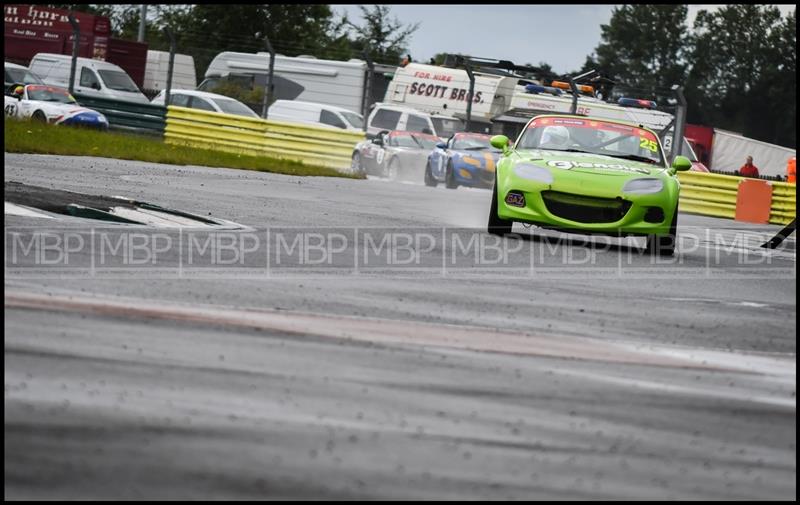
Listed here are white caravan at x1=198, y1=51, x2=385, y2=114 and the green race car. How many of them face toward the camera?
1

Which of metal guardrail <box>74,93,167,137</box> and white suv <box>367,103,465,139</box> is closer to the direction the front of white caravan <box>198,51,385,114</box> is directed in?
the metal guardrail

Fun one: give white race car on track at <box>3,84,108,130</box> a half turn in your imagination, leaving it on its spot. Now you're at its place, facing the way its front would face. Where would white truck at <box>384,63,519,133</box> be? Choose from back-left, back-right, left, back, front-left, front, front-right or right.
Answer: back-right

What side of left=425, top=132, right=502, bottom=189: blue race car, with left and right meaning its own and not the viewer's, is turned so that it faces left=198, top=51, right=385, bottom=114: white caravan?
back

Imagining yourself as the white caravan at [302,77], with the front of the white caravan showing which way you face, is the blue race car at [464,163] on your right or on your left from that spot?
on your left

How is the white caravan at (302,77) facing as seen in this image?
to the viewer's left

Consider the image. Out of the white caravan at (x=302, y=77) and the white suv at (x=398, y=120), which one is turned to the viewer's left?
the white caravan

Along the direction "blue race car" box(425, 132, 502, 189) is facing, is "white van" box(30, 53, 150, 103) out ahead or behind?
behind

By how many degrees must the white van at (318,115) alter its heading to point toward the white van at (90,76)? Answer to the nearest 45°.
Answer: approximately 180°

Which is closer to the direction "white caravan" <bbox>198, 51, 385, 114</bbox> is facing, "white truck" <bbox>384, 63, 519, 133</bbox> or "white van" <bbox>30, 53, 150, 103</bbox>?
the white van

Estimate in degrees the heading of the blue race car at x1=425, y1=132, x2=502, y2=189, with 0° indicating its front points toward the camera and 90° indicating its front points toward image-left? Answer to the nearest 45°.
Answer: approximately 315°

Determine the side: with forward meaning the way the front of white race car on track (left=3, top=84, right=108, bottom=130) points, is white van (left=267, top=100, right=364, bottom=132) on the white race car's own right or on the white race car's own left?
on the white race car's own left

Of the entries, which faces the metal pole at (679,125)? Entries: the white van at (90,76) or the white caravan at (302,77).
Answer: the white van

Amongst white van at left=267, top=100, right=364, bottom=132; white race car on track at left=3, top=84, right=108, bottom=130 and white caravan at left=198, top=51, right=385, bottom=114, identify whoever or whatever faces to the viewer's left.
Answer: the white caravan
